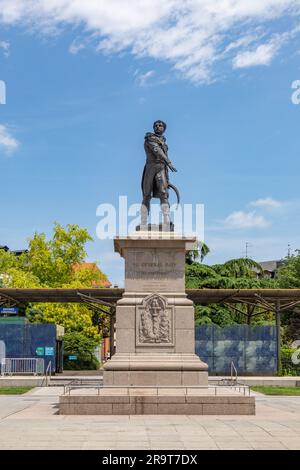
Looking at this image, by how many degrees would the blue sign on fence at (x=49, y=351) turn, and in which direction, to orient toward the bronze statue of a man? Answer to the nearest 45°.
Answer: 0° — it already faces it

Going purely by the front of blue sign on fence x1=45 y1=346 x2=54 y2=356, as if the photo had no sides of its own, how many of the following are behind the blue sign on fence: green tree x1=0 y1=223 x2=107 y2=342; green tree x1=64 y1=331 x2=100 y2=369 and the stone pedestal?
2

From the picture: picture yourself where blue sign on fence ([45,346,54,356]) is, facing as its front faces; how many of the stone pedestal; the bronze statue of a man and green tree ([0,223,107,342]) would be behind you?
1

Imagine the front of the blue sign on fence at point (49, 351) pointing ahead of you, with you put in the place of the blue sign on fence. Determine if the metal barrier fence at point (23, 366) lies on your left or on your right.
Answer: on your right

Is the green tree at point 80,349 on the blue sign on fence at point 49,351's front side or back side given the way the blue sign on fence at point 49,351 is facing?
on the back side

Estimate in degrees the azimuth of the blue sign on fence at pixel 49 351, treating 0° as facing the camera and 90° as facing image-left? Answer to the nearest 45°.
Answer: approximately 0°

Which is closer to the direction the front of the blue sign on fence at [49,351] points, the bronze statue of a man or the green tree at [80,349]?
the bronze statue of a man

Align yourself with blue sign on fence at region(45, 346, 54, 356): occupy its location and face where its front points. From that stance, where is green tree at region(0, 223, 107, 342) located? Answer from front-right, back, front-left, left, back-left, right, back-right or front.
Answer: back

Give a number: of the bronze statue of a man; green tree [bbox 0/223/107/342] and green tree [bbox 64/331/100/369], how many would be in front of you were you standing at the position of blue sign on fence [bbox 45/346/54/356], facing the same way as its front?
1

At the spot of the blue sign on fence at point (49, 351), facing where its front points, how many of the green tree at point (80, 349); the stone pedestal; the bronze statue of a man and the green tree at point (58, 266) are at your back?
2
